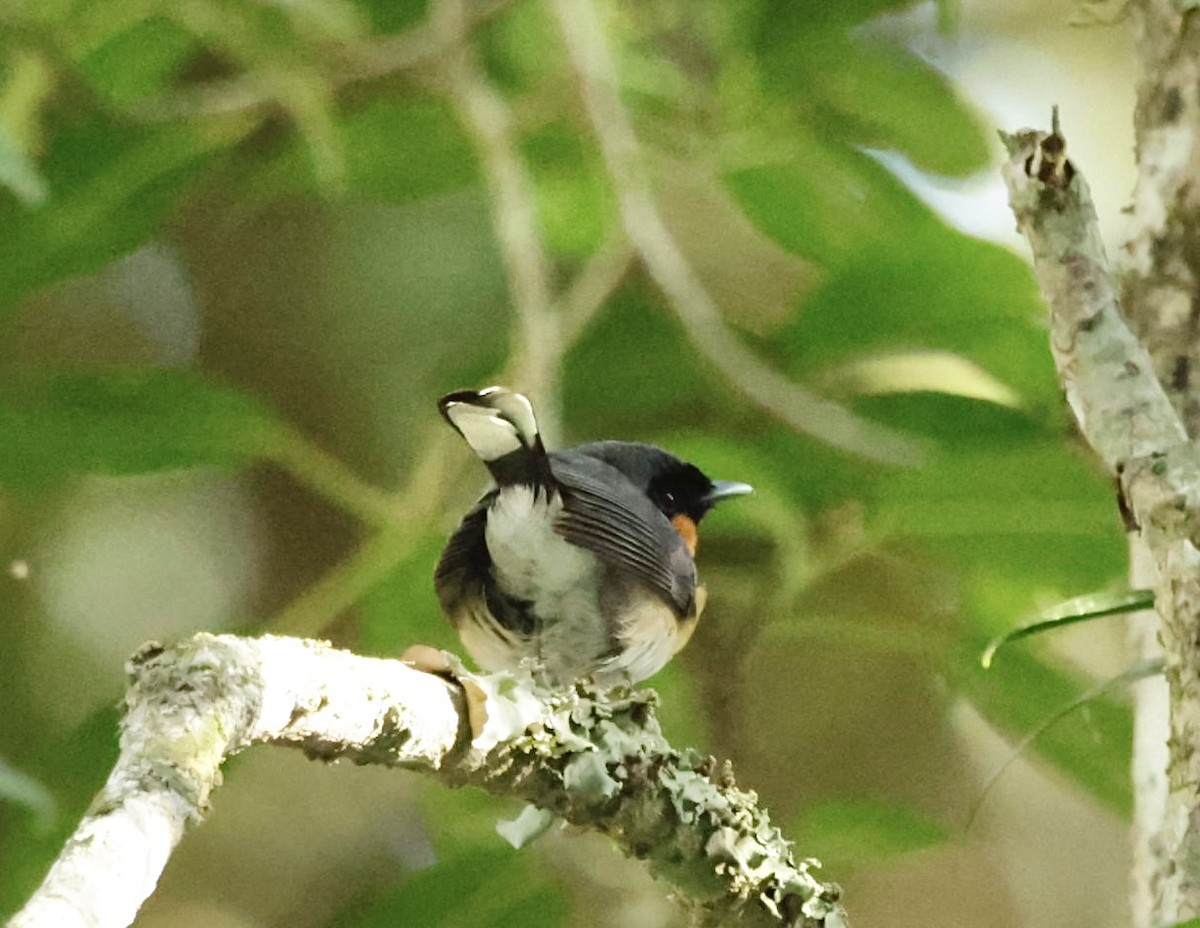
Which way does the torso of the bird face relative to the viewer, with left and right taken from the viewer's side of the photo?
facing away from the viewer and to the right of the viewer
